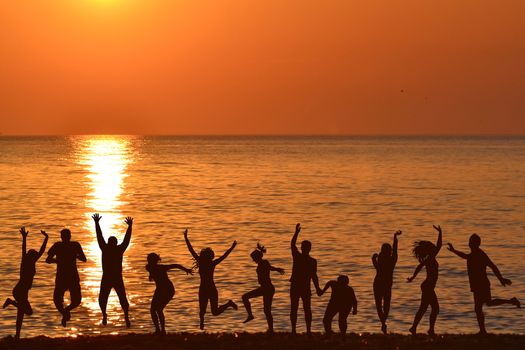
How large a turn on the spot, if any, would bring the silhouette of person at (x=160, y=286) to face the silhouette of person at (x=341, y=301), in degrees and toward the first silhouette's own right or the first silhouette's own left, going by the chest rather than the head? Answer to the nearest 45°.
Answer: approximately 180°

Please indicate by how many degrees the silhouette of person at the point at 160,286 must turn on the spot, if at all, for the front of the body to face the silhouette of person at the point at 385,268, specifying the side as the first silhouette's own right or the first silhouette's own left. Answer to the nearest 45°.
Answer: approximately 180°

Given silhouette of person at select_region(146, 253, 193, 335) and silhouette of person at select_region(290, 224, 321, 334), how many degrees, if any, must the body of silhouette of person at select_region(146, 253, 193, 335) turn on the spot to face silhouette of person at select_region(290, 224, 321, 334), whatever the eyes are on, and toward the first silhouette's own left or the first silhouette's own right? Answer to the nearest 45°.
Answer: approximately 180°

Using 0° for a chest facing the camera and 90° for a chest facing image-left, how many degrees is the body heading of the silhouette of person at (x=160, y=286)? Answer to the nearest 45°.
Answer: approximately 90°
